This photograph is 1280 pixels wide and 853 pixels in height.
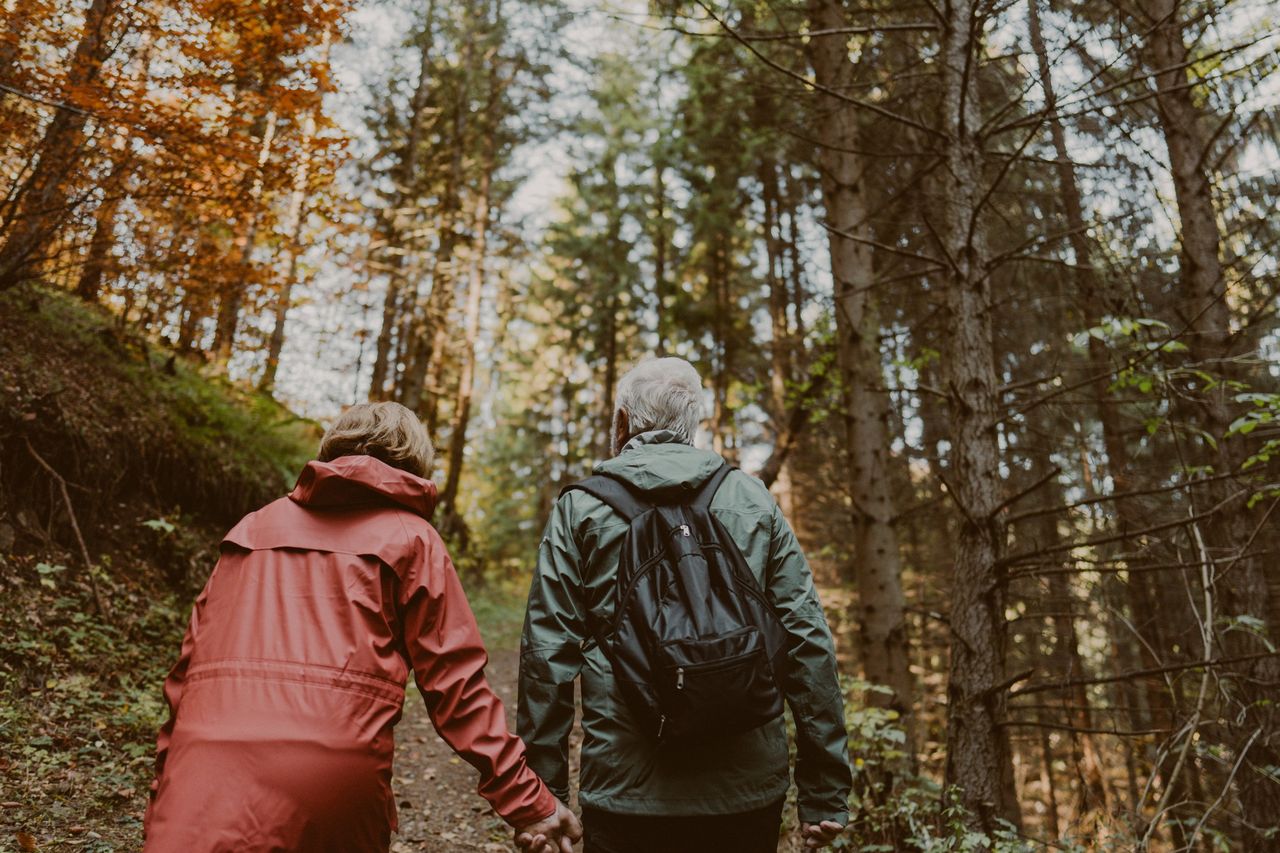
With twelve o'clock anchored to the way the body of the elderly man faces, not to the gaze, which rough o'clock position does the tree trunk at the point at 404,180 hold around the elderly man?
The tree trunk is roughly at 11 o'clock from the elderly man.

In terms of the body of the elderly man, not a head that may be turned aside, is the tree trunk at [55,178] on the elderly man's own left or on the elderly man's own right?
on the elderly man's own left

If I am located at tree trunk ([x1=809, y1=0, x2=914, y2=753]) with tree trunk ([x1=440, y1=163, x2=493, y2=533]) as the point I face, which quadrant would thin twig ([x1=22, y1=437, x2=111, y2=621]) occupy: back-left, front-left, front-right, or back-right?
front-left

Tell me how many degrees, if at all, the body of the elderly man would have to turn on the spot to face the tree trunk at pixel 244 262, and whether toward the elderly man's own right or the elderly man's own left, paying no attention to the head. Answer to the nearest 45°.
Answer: approximately 45° to the elderly man's own left

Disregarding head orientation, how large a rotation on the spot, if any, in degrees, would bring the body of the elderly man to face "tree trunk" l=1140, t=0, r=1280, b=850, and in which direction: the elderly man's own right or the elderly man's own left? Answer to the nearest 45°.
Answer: approximately 45° to the elderly man's own right

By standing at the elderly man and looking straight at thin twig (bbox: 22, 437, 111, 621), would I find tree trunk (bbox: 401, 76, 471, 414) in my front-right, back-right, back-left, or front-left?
front-right

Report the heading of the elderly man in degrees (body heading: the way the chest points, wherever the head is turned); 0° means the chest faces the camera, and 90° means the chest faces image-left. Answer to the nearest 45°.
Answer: approximately 180°

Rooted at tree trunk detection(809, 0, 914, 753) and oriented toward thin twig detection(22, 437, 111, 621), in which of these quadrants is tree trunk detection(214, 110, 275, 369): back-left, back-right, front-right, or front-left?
front-right

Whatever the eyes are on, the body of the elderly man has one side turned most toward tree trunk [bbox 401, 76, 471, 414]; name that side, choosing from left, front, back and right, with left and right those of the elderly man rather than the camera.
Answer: front

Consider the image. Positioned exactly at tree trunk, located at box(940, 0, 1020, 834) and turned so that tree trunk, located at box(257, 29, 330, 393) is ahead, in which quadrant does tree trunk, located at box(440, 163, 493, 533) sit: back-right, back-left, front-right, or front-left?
front-right

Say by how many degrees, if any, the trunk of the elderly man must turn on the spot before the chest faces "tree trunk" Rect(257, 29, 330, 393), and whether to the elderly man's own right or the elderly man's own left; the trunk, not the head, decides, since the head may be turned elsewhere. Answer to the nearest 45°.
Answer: approximately 45° to the elderly man's own left

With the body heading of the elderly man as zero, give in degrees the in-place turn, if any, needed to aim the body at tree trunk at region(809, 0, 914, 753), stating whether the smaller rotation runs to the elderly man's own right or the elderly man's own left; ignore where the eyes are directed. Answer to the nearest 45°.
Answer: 0° — they already face it
